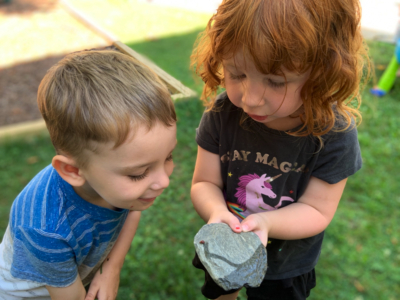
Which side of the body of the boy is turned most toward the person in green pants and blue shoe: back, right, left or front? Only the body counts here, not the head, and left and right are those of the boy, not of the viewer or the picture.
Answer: left

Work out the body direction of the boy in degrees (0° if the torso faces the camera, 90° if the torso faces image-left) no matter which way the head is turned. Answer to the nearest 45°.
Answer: approximately 315°

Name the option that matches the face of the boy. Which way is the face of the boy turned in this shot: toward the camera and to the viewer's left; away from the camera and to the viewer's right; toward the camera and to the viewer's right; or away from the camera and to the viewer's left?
toward the camera and to the viewer's right
